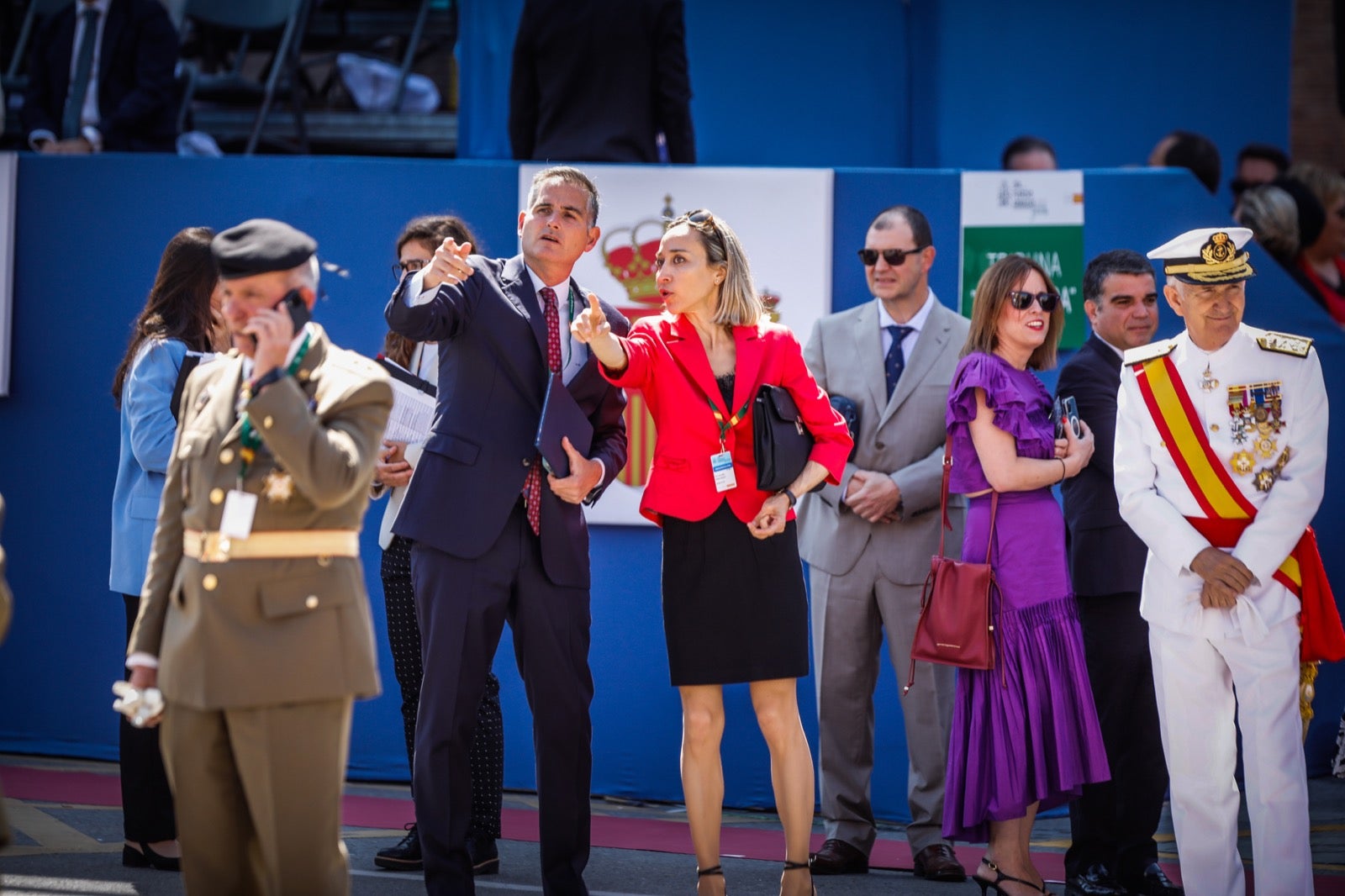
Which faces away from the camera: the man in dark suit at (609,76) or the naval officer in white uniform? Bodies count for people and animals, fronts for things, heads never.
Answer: the man in dark suit

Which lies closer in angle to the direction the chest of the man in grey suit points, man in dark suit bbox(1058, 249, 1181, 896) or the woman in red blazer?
the woman in red blazer

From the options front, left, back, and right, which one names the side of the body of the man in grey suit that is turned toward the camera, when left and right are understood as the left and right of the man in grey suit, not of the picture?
front

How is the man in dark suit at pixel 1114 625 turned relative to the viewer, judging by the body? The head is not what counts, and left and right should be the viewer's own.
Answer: facing the viewer and to the right of the viewer

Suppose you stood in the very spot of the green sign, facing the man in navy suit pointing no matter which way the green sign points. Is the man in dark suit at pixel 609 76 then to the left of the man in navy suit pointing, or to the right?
right

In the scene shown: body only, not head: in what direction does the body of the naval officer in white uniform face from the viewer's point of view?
toward the camera

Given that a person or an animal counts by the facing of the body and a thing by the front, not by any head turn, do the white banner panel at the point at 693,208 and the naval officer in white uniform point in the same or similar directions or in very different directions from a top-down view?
same or similar directions

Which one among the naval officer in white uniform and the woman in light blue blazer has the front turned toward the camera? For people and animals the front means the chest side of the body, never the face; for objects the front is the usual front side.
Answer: the naval officer in white uniform

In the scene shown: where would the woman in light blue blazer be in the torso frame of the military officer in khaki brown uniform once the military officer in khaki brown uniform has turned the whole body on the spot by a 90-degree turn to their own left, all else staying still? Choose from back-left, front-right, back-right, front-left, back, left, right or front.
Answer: back-left

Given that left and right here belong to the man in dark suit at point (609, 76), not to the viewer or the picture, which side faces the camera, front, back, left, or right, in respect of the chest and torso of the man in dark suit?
back

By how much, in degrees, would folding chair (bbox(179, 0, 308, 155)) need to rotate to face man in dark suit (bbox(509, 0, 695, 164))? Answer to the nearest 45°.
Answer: approximately 90° to its left

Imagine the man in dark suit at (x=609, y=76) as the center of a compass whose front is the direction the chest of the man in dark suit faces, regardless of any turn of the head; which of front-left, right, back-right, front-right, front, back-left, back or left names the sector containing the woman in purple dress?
back-right

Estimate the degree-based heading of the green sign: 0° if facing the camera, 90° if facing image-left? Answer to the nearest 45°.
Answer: approximately 0°

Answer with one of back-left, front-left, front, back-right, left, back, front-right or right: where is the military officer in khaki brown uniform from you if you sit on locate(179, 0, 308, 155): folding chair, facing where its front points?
front-left

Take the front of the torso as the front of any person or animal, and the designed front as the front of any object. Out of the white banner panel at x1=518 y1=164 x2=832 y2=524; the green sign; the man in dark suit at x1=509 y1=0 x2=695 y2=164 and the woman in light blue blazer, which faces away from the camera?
the man in dark suit

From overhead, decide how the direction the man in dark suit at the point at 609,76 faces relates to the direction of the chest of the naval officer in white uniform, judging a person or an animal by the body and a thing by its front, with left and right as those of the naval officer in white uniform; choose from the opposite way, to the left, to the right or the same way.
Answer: the opposite way

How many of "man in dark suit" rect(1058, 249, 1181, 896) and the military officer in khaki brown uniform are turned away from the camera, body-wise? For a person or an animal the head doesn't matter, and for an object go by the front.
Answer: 0

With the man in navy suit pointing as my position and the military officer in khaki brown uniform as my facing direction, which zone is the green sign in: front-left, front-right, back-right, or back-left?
back-left

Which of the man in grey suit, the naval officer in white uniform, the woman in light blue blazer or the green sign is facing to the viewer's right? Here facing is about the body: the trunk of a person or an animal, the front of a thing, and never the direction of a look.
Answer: the woman in light blue blazer

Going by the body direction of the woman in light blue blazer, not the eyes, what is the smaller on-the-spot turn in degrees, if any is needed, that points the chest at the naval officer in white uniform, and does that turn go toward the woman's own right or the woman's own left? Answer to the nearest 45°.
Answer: approximately 45° to the woman's own right
